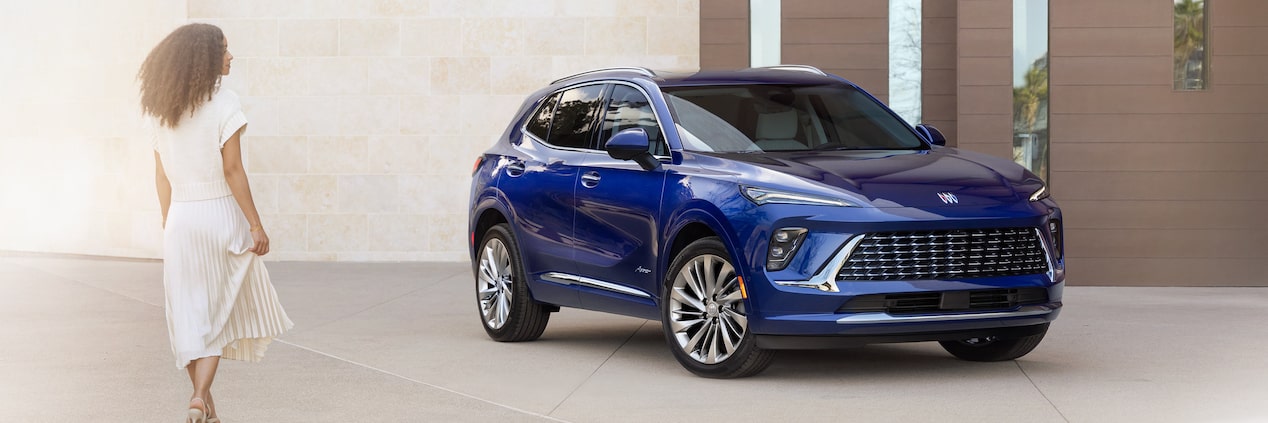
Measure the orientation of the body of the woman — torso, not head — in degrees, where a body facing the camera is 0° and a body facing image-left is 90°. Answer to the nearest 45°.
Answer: approximately 180°

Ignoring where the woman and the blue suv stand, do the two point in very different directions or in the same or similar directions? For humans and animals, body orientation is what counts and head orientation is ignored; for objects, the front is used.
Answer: very different directions

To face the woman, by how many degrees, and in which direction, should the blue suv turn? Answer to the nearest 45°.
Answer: approximately 90° to its right

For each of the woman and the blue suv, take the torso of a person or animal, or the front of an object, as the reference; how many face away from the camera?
1

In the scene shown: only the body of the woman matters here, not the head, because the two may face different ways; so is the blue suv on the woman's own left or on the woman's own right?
on the woman's own right

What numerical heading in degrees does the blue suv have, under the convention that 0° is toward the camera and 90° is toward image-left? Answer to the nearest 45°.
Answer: approximately 315°

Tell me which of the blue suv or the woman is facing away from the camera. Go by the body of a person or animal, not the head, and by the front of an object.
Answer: the woman
